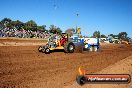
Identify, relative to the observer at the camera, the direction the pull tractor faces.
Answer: facing the viewer and to the left of the viewer
